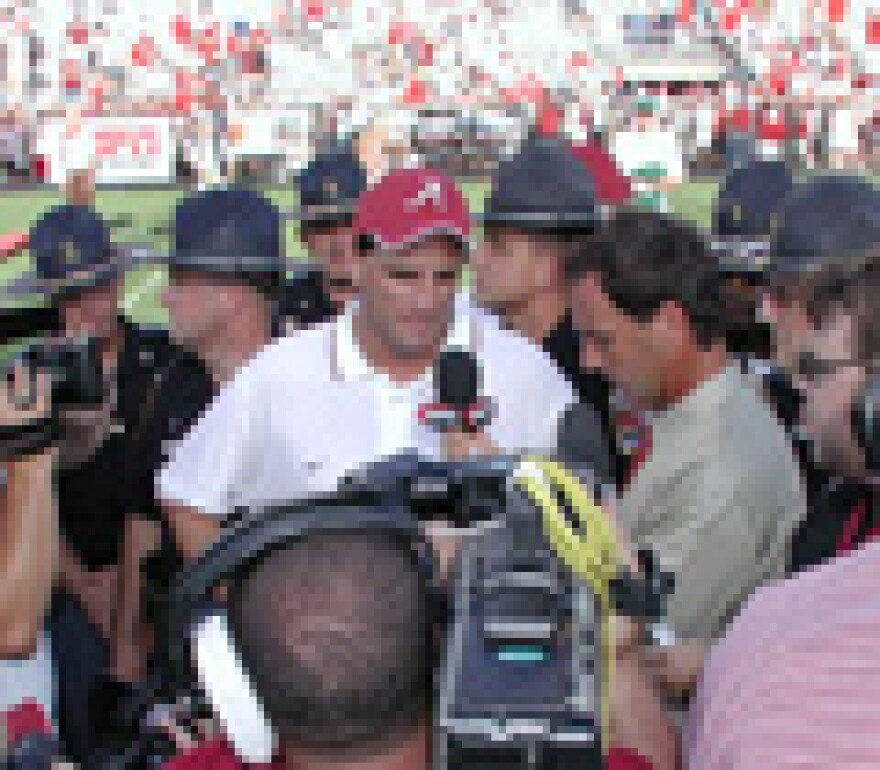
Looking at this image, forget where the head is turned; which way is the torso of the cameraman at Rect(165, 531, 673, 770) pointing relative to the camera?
away from the camera

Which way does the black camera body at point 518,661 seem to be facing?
away from the camera

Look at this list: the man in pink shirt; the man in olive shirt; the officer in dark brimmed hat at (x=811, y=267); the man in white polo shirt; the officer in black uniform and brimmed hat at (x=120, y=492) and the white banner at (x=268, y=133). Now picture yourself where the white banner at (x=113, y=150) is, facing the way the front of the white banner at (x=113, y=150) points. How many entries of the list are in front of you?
5

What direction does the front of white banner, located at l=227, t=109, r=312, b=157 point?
toward the camera

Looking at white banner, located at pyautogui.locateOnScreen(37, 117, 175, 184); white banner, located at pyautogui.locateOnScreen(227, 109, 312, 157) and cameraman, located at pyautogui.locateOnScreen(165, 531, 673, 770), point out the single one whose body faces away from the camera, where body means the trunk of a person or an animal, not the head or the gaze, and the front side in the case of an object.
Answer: the cameraman

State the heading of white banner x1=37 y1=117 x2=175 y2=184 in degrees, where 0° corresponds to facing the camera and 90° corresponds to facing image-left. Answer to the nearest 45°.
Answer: approximately 0°

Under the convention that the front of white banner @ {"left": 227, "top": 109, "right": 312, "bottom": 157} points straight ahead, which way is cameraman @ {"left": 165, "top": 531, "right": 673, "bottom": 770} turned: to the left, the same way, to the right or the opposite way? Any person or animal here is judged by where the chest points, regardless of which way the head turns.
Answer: the opposite way

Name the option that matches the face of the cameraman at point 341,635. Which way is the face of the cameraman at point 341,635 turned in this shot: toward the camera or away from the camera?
away from the camera

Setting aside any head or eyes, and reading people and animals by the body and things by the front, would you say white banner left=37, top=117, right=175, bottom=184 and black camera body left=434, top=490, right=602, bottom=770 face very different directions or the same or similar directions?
very different directions

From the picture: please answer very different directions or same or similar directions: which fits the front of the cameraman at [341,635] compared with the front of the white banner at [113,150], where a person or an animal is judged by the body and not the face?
very different directions

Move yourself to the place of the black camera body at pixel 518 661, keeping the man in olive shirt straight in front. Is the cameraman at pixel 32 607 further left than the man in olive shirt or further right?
left

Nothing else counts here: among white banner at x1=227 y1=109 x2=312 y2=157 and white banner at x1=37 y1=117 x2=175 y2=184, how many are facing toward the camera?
2

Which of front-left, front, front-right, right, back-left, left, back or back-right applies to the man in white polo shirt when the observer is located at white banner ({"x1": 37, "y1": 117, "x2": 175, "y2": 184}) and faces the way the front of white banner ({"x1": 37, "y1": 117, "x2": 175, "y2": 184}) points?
front

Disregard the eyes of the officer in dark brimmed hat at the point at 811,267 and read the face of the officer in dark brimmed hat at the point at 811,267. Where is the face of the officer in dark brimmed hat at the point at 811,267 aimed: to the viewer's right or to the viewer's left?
to the viewer's left

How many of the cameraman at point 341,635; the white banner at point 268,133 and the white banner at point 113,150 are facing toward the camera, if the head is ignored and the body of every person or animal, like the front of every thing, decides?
2
